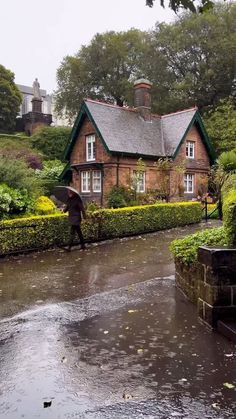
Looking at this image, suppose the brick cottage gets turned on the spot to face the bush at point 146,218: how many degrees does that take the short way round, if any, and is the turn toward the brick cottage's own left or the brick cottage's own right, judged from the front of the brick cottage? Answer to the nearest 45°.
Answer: approximately 45° to the brick cottage's own right

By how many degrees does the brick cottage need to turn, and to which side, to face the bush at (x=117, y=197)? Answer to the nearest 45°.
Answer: approximately 45° to its right

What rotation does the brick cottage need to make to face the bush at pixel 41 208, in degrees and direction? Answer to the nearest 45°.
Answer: approximately 45° to its right

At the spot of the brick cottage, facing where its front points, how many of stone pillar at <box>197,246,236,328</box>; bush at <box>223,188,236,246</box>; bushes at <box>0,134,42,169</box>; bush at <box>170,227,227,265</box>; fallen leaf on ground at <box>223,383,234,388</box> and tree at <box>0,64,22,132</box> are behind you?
2

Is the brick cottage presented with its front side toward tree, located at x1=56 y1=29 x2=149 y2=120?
no

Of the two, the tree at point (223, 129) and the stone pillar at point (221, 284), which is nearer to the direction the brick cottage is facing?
the stone pillar

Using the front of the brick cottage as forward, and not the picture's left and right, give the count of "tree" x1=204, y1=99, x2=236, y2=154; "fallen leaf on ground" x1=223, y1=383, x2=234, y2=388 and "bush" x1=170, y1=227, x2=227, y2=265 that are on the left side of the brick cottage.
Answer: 1

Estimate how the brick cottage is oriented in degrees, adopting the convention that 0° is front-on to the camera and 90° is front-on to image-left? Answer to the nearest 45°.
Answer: approximately 315°

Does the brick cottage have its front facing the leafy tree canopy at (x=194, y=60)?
no

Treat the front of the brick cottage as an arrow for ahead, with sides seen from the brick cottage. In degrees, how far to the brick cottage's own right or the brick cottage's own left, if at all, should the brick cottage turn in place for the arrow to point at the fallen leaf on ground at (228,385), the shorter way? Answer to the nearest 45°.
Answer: approximately 45° to the brick cottage's own right

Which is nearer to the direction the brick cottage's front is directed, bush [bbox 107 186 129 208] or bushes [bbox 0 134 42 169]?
the bush

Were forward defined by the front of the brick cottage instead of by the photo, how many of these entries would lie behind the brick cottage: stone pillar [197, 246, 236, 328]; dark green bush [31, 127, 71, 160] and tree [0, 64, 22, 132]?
2

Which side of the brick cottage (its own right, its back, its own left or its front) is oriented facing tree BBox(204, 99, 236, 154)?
left

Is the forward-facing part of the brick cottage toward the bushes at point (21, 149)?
no

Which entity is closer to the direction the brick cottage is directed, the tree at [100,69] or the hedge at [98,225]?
the hedge

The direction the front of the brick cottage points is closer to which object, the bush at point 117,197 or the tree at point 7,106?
the bush
